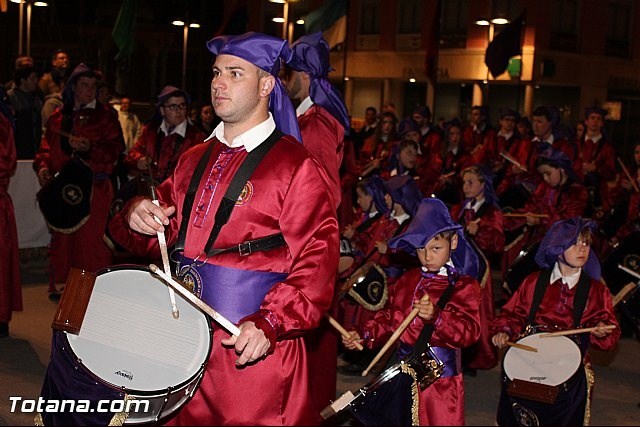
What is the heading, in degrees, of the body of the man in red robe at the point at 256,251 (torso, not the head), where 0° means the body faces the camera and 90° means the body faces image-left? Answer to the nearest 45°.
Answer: approximately 45°

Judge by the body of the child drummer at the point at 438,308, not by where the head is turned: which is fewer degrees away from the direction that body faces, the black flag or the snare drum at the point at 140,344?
the snare drum

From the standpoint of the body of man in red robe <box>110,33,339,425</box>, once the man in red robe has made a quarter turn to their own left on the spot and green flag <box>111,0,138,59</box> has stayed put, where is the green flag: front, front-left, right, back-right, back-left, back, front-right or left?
back-left

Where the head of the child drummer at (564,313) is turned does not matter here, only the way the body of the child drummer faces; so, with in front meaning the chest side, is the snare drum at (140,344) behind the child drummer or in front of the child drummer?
in front

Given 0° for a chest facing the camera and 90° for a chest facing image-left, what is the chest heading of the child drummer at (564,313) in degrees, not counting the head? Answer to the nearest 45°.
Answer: approximately 0°

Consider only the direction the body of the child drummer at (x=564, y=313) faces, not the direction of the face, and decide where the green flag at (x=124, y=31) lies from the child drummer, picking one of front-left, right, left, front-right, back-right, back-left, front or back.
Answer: back-right

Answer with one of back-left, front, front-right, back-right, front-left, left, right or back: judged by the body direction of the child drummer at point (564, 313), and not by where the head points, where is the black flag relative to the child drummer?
back

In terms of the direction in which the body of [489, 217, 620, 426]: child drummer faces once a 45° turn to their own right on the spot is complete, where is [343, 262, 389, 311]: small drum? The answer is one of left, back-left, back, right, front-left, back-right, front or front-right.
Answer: right

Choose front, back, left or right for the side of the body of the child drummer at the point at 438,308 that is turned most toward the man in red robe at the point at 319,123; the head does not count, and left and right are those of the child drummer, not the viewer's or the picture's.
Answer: right

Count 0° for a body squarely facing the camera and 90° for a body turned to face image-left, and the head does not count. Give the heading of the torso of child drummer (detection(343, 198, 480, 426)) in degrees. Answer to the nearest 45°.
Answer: approximately 45°

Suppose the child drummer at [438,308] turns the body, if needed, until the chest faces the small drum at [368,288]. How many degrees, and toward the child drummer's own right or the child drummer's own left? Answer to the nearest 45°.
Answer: approximately 135° to the child drummer's own right
